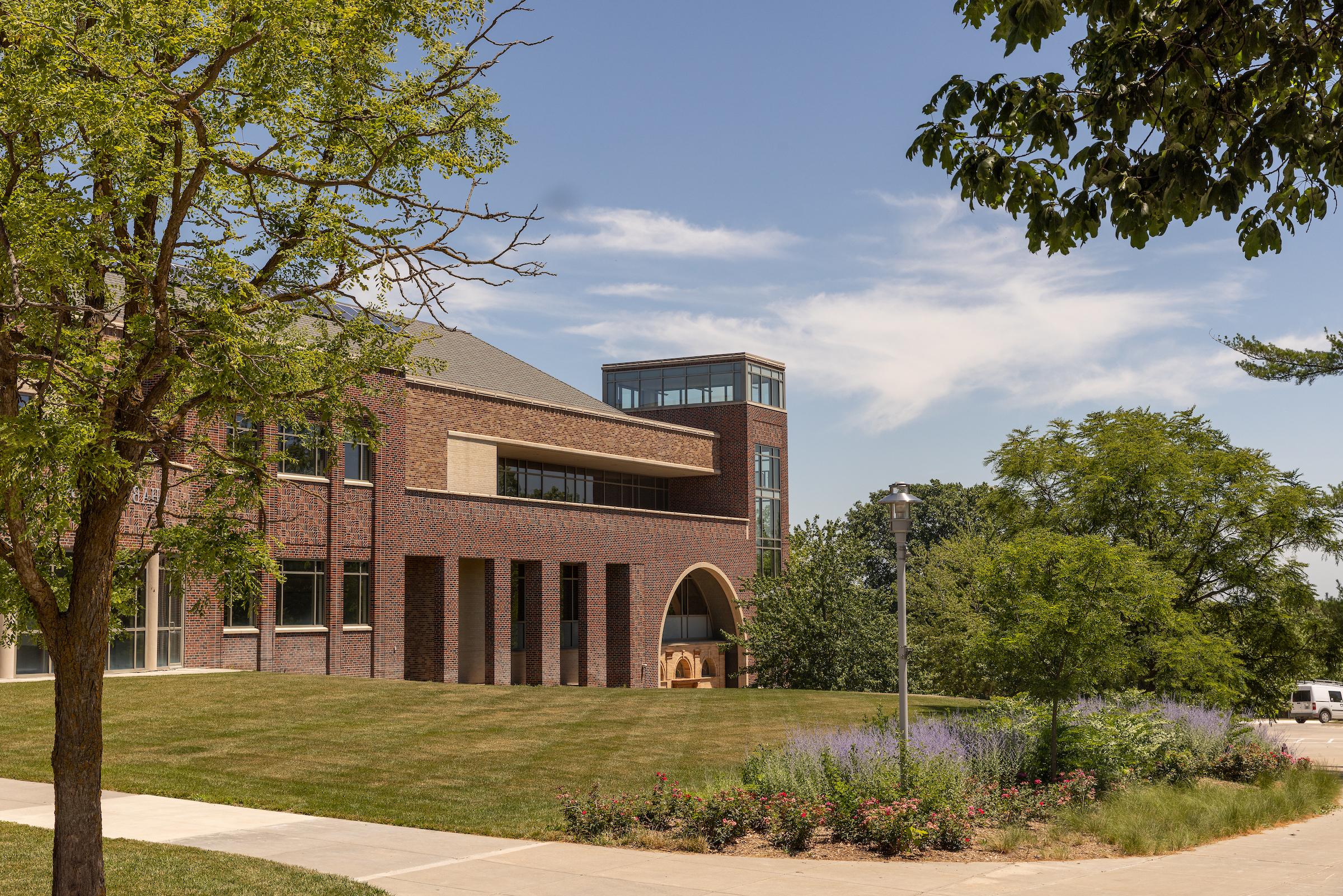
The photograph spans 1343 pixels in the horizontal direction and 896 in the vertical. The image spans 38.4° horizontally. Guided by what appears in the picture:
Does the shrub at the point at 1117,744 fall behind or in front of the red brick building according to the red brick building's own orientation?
in front

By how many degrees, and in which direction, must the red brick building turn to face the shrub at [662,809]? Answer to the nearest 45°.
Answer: approximately 45° to its right

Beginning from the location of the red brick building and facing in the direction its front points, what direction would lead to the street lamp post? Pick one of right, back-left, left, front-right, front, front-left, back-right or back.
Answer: front-right

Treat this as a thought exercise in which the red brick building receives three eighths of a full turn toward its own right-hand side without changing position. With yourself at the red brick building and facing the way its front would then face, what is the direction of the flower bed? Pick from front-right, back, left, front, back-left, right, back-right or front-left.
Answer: left

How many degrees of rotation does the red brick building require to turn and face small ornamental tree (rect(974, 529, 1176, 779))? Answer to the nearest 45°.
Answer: approximately 45° to its right

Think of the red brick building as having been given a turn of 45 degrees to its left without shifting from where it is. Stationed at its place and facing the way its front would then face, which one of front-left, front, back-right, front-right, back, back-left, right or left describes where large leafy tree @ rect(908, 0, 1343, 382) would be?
right

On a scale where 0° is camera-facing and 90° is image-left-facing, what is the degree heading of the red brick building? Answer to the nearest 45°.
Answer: approximately 315°

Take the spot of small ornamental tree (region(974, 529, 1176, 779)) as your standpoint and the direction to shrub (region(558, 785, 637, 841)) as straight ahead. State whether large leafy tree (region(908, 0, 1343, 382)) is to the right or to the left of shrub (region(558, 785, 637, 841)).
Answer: left

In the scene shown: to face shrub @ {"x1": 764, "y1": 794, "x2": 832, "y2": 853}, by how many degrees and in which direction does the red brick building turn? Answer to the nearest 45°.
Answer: approximately 45° to its right
